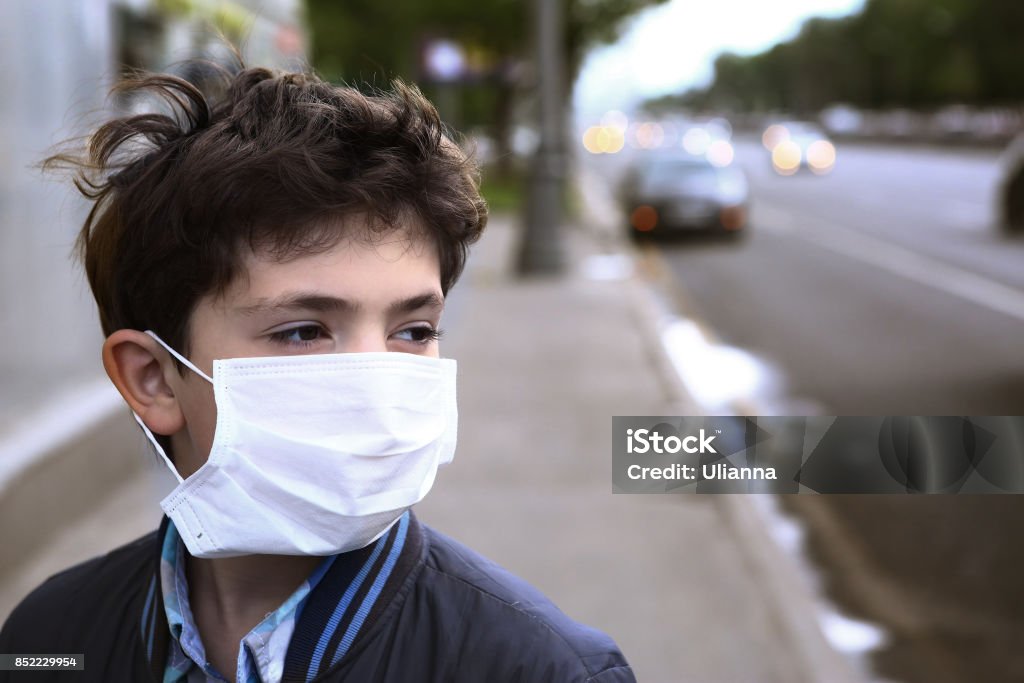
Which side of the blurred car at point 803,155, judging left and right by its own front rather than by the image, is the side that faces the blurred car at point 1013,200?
front

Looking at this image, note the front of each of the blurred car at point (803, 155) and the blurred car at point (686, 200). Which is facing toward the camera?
the blurred car at point (803, 155)

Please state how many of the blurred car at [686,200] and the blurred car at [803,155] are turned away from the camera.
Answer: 1

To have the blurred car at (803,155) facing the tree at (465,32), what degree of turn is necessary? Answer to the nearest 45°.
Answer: approximately 45° to its right

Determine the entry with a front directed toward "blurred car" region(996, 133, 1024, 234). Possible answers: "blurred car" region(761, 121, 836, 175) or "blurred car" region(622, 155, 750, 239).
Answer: "blurred car" region(761, 121, 836, 175)

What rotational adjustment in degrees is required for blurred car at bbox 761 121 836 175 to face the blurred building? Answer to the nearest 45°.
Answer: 0° — it already faces it

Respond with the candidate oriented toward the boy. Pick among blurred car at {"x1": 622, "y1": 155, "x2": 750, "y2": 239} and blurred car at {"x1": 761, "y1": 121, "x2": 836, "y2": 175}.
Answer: blurred car at {"x1": 761, "y1": 121, "x2": 836, "y2": 175}

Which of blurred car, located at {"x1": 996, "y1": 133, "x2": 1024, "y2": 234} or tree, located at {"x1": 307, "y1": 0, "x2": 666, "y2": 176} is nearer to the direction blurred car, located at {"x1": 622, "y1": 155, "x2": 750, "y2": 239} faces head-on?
the tree

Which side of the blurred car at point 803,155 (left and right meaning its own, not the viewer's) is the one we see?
front

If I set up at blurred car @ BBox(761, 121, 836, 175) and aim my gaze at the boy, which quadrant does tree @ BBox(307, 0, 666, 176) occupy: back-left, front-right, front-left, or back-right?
front-right

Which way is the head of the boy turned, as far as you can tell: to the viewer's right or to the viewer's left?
to the viewer's right

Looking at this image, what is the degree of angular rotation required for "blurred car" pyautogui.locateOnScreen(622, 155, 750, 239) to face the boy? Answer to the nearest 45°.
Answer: approximately 180°

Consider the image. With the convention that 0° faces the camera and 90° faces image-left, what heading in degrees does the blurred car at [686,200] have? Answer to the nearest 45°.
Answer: approximately 180°

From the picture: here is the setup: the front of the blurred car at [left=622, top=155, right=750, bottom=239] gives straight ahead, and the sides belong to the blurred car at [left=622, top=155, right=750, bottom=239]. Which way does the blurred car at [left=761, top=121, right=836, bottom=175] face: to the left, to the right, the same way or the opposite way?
the opposite way
